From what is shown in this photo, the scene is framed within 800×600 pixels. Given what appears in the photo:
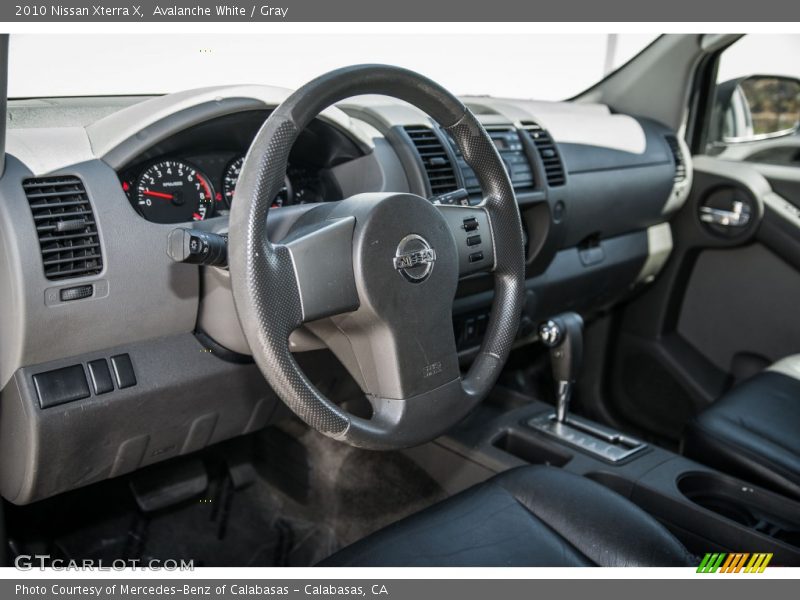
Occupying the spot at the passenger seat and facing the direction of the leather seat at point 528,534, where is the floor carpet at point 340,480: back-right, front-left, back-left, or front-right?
front-right

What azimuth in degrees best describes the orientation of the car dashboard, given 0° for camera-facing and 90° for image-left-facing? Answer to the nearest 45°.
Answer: approximately 315°

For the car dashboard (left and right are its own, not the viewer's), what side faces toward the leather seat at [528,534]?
front

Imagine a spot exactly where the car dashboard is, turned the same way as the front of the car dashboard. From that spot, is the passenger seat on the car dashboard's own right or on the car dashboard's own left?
on the car dashboard's own left
